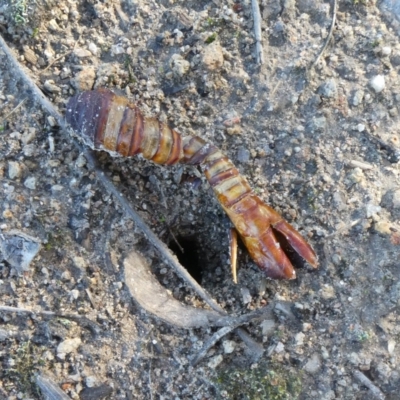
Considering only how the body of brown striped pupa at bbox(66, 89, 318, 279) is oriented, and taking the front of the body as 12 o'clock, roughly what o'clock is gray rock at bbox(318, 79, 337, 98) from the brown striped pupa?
The gray rock is roughly at 10 o'clock from the brown striped pupa.

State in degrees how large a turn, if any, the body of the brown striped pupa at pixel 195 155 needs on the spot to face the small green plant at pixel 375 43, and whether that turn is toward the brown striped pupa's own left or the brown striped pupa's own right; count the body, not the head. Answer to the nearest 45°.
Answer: approximately 45° to the brown striped pupa's own left

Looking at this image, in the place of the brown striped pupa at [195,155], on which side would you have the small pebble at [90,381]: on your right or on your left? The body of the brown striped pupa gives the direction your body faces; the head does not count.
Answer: on your right

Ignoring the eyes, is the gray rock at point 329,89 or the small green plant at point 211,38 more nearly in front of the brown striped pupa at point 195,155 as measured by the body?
the gray rock

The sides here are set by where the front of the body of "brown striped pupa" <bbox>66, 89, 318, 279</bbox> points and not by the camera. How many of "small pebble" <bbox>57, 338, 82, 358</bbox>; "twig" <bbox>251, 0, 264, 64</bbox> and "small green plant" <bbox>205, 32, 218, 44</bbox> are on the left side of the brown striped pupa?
2

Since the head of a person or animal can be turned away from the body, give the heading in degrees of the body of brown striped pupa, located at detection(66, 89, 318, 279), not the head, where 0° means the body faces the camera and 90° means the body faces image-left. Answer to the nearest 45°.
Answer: approximately 315°

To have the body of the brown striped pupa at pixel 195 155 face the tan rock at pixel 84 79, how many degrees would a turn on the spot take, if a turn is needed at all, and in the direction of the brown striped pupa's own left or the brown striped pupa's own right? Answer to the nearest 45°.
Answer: approximately 180°
